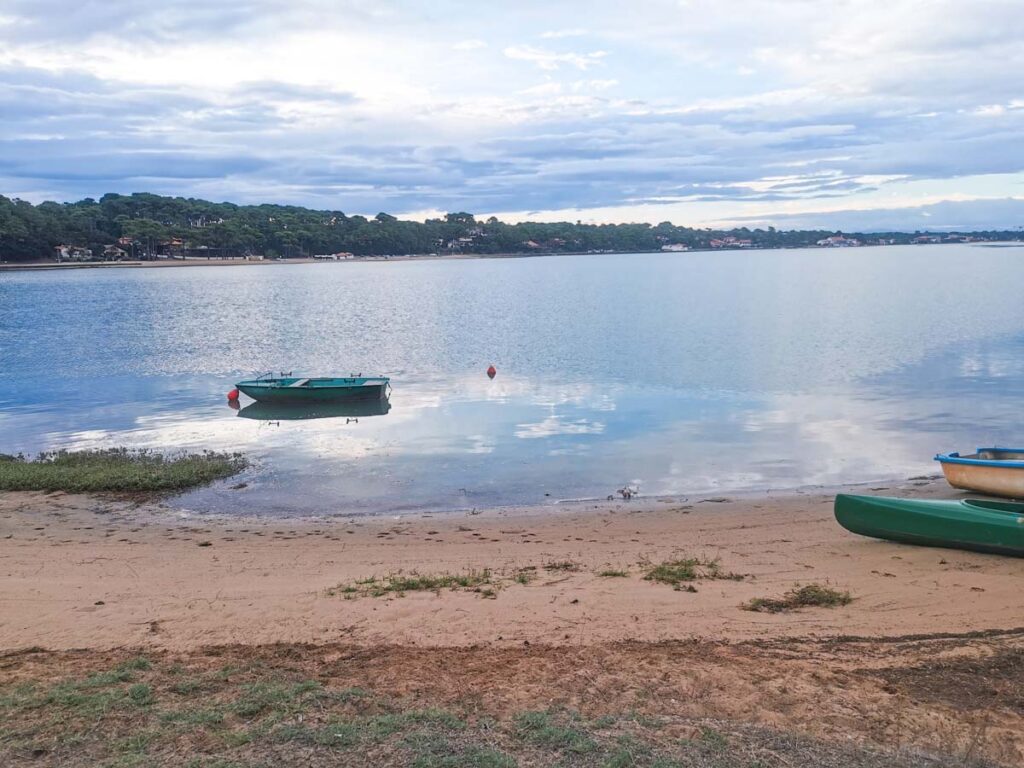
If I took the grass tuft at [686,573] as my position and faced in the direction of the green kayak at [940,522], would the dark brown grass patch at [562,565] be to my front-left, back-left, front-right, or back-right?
back-left

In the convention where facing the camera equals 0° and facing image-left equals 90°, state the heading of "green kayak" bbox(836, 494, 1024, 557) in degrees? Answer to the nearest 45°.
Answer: approximately 90°

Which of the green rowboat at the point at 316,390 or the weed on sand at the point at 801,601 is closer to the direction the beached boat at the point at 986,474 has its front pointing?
the green rowboat

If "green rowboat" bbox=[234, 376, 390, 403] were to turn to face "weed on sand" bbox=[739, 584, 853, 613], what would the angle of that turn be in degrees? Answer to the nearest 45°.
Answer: approximately 90° to its left

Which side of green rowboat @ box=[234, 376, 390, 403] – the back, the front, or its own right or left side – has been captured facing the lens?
left

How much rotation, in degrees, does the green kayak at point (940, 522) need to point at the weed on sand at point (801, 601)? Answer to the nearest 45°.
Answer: approximately 90° to its left

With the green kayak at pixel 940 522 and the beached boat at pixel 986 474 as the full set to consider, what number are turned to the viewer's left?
2

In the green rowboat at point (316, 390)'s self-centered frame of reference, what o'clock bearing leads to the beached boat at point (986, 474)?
The beached boat is roughly at 8 o'clock from the green rowboat.

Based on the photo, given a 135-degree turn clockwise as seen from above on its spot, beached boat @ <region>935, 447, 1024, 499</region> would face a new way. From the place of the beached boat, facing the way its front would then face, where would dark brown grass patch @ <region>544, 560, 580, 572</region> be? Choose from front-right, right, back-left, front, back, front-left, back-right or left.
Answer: back

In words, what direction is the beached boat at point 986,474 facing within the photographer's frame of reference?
facing to the left of the viewer

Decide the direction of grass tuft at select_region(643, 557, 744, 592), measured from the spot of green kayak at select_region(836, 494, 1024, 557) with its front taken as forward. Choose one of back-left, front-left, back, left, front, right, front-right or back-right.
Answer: front-left
